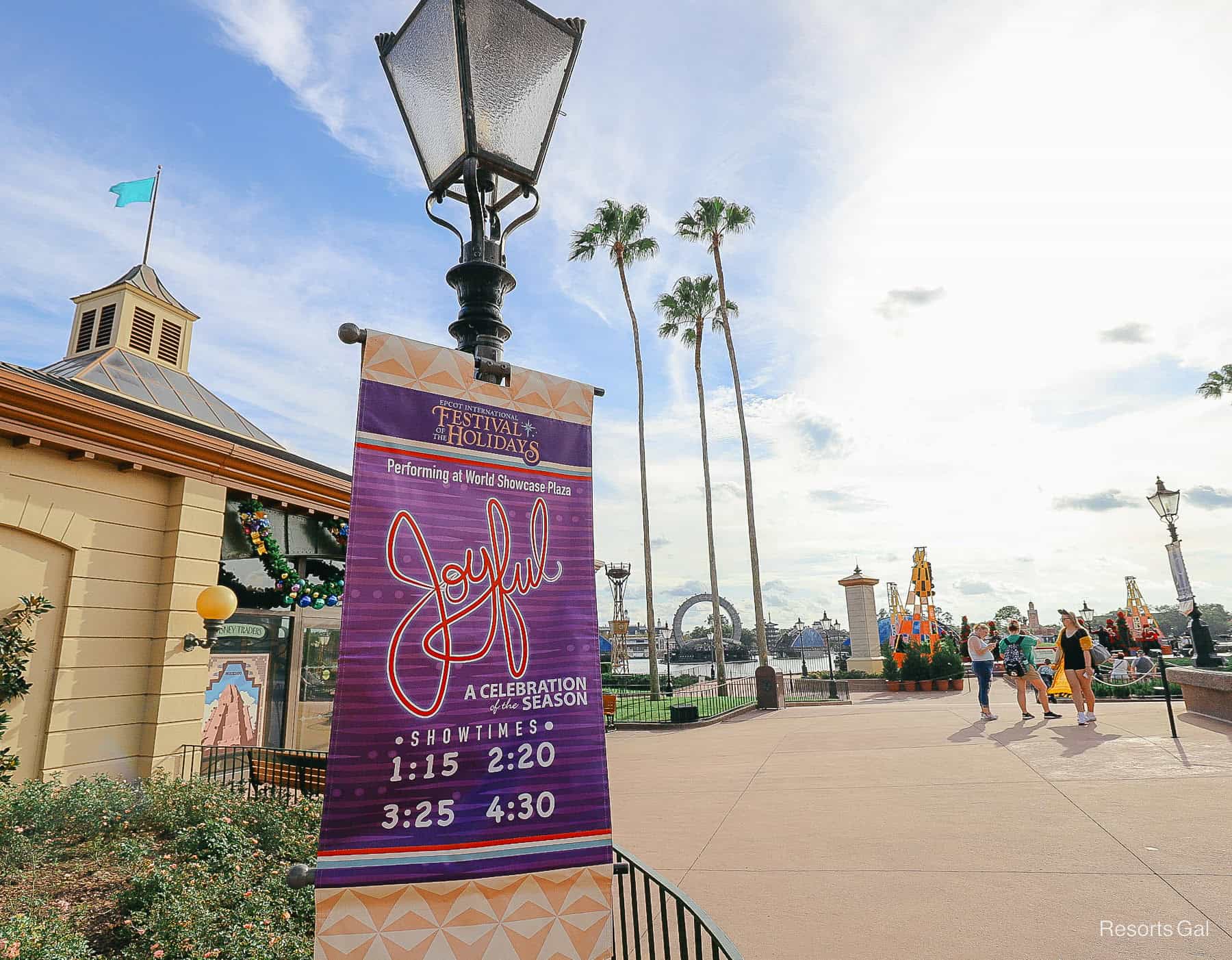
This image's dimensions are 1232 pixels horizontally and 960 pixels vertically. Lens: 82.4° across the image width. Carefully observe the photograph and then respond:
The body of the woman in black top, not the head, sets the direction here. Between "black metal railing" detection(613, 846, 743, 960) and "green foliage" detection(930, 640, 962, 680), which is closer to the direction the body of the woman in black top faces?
the black metal railing

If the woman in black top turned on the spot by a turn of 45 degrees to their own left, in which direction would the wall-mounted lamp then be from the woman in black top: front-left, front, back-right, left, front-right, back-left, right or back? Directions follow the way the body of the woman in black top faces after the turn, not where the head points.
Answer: front-right

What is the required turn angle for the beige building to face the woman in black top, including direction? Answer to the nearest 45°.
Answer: approximately 45° to its left

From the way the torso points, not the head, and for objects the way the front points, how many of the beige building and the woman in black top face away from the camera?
0

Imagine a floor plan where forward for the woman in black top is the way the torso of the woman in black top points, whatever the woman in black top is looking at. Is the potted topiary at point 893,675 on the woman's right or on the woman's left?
on the woman's right

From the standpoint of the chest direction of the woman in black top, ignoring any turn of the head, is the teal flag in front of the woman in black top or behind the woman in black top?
in front

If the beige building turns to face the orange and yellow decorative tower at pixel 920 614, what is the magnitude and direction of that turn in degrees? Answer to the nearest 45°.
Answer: approximately 45° to its left

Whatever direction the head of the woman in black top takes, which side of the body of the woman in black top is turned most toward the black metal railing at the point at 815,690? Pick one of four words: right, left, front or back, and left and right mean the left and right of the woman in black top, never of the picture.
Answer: right

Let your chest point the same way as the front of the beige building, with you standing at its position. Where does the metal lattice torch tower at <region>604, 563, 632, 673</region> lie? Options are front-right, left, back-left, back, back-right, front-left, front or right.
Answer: left

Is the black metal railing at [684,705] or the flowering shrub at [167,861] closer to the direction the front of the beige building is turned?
the flowering shrub

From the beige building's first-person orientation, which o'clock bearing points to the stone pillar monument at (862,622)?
The stone pillar monument is roughly at 10 o'clock from the beige building.

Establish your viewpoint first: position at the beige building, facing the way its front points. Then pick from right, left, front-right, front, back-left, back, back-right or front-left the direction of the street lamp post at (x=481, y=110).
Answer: front-right

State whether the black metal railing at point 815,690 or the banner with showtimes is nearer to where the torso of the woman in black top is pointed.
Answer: the banner with showtimes

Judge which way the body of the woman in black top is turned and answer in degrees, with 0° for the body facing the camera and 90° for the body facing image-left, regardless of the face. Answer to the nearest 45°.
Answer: approximately 45°

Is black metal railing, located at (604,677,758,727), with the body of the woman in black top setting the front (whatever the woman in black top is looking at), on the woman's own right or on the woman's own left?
on the woman's own right

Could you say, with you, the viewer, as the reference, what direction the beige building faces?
facing the viewer and to the right of the viewer

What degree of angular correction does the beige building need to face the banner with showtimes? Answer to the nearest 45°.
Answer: approximately 45° to its right
